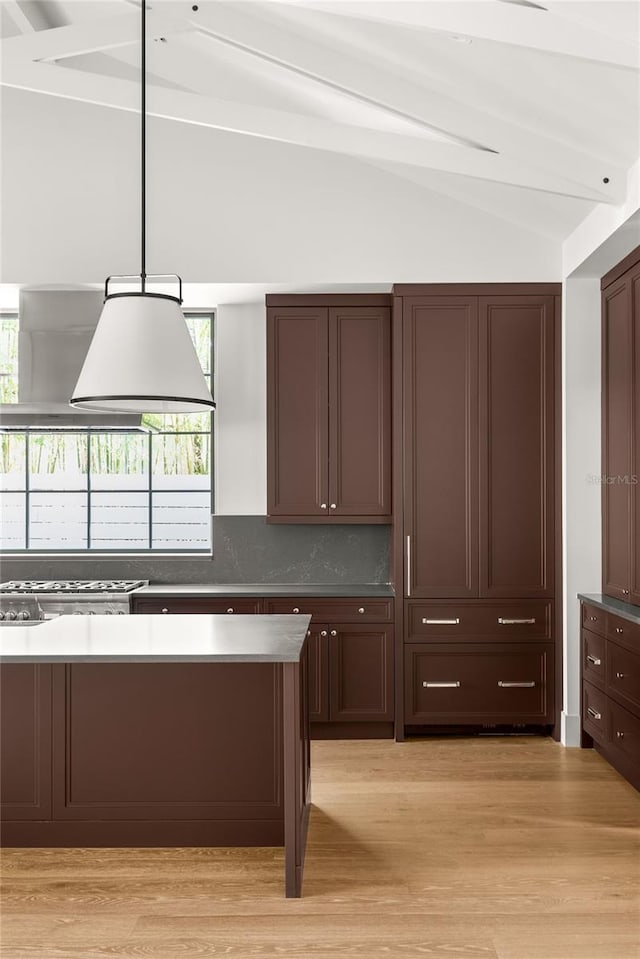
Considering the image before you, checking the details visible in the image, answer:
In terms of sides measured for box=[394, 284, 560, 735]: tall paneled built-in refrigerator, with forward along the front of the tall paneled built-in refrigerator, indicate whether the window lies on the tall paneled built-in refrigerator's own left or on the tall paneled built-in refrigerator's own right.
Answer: on the tall paneled built-in refrigerator's own right

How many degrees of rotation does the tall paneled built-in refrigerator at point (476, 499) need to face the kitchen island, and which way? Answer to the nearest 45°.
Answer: approximately 45° to its right

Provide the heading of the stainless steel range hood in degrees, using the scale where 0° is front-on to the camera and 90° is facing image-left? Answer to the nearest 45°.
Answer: approximately 0°

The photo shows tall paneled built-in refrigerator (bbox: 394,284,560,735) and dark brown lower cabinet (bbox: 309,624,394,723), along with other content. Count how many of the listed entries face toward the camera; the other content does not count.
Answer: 2

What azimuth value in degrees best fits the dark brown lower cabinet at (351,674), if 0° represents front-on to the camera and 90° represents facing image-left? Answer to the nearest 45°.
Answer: approximately 0°

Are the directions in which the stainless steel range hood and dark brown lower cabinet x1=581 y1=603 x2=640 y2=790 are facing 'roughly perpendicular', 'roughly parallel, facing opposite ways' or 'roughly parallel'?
roughly perpendicular

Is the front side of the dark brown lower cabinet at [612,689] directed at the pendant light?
yes

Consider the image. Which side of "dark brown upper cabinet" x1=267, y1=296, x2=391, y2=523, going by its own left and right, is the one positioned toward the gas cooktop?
right
